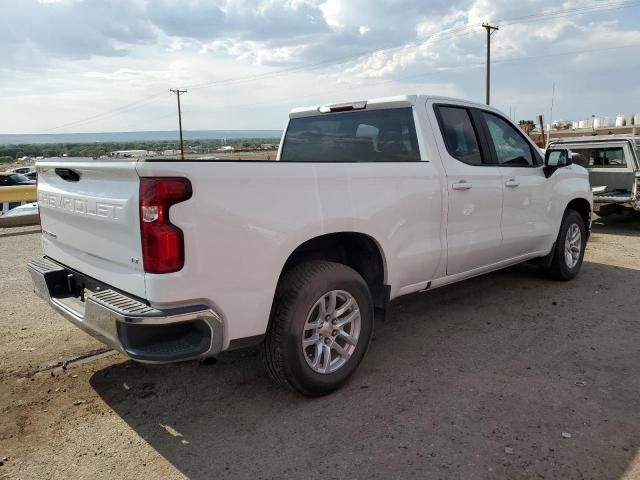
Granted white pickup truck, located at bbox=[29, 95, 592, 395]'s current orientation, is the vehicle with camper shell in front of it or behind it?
in front

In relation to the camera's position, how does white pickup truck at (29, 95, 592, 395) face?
facing away from the viewer and to the right of the viewer
